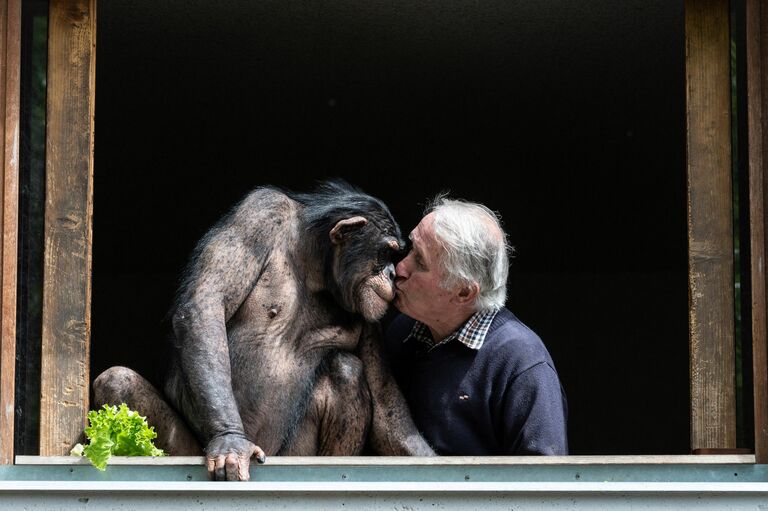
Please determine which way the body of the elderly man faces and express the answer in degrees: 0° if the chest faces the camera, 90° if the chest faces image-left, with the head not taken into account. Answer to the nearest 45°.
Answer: approximately 45°

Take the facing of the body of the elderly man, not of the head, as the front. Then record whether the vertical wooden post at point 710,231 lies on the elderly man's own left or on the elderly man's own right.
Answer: on the elderly man's own left

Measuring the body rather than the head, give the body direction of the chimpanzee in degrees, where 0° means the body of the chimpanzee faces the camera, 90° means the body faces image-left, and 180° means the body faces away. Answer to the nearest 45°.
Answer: approximately 315°

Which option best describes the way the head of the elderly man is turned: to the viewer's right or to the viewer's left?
to the viewer's left

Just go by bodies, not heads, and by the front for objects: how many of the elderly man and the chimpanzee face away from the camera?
0
